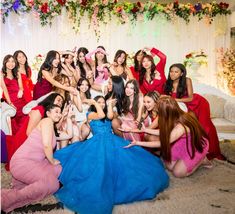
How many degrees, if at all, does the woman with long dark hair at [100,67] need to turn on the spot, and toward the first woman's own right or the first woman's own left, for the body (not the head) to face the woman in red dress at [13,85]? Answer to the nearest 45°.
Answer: approximately 90° to the first woman's own right

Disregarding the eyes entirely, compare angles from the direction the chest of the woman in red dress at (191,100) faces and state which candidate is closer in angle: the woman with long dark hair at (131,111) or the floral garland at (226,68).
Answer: the woman with long dark hair

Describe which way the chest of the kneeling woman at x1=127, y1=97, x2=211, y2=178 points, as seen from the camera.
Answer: to the viewer's left

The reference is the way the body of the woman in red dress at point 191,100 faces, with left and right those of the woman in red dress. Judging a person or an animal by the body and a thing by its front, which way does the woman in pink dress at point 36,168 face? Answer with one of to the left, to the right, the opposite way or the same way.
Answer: the opposite way

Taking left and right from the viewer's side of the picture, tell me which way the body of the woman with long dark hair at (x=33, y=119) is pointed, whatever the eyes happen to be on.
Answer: facing to the right of the viewer

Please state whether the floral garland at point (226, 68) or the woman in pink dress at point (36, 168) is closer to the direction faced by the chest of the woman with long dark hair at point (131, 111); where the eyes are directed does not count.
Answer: the woman in pink dress

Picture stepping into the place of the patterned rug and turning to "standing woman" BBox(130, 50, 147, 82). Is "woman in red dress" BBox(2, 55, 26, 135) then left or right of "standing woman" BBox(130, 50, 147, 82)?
left

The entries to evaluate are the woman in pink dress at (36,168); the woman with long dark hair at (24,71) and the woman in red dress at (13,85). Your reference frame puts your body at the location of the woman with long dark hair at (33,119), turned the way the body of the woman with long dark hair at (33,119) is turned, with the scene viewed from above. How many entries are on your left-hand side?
2

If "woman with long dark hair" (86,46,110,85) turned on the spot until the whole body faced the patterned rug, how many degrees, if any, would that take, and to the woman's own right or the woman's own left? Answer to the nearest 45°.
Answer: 0° — they already face it

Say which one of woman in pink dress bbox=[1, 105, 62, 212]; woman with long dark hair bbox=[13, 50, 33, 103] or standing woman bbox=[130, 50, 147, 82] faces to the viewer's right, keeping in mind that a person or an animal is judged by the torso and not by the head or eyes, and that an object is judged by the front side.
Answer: the woman in pink dress
